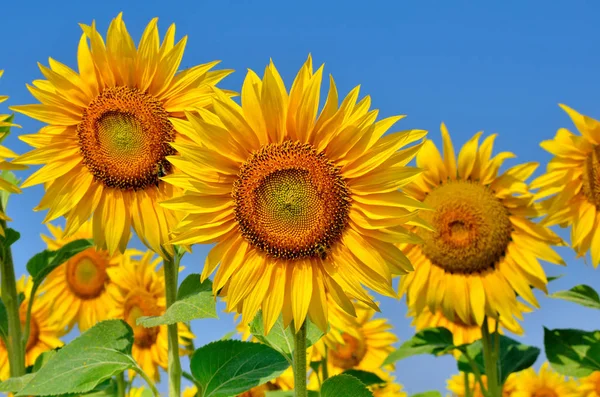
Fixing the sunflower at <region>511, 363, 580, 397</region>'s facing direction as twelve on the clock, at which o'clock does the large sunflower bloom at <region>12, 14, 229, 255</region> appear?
The large sunflower bloom is roughly at 1 o'clock from the sunflower.

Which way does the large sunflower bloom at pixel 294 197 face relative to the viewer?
toward the camera

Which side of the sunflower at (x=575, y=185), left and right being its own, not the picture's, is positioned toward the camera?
front

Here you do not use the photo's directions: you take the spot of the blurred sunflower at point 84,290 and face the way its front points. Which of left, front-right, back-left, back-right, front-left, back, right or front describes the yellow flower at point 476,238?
front-left

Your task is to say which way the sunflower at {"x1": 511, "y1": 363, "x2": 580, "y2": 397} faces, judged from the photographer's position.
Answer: facing the viewer

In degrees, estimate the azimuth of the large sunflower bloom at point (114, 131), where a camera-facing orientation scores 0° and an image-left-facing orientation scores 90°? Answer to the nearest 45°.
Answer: approximately 0°

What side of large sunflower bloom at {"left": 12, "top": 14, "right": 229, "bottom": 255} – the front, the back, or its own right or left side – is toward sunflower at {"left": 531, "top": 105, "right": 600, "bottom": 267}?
left
